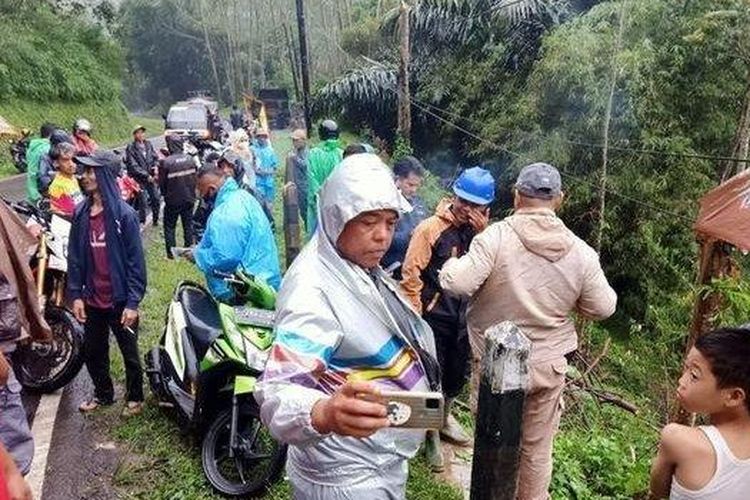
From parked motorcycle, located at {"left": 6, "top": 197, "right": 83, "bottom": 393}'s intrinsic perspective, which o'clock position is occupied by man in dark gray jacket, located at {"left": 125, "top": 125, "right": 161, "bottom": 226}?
The man in dark gray jacket is roughly at 8 o'clock from the parked motorcycle.

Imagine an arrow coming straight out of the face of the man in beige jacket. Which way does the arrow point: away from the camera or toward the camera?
away from the camera

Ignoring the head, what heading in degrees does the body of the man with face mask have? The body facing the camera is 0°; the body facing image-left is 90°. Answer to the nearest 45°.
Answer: approximately 90°

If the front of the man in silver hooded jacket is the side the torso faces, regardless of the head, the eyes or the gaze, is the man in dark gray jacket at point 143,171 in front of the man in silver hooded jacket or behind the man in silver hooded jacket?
behind
